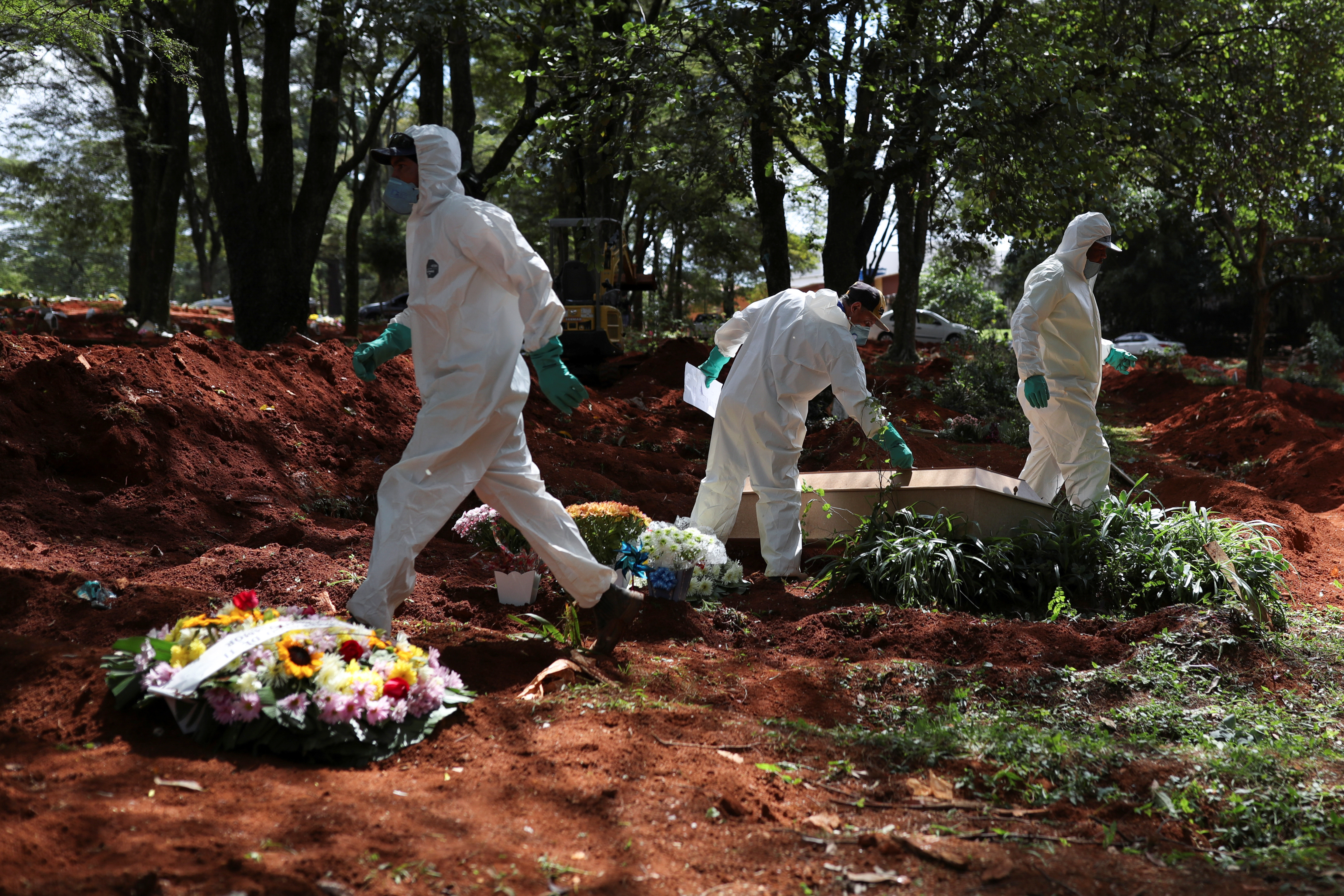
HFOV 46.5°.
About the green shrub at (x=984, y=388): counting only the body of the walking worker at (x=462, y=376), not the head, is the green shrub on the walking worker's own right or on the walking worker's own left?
on the walking worker's own right

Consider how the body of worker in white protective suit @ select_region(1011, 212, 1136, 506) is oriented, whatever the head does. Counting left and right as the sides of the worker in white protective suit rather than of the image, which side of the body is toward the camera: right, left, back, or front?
right

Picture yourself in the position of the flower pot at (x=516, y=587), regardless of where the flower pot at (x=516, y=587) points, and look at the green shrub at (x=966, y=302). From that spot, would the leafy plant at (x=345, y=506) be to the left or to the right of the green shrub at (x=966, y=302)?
left

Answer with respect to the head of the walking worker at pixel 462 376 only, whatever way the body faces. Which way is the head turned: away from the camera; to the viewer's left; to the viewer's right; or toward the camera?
to the viewer's left

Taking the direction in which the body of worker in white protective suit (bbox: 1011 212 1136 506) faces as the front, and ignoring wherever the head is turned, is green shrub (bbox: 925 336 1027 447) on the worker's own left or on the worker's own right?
on the worker's own left

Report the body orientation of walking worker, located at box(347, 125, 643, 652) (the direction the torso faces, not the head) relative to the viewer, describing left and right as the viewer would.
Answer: facing to the left of the viewer
